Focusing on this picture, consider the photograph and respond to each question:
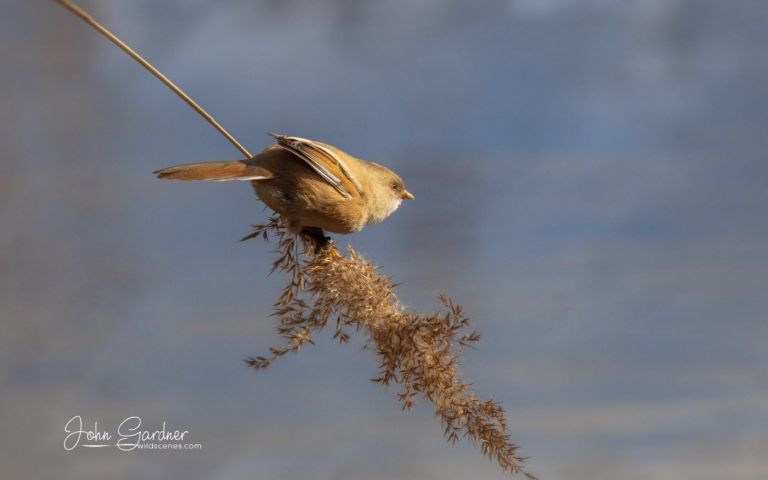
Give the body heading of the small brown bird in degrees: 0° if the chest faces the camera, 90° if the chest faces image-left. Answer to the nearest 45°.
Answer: approximately 270°

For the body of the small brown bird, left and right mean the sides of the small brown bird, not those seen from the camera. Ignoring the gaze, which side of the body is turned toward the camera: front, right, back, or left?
right
